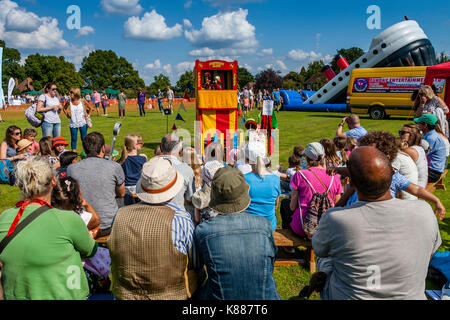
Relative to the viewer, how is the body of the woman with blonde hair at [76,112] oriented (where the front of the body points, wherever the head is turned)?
toward the camera

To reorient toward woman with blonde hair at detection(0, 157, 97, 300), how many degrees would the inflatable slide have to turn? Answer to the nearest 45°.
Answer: approximately 90° to its left

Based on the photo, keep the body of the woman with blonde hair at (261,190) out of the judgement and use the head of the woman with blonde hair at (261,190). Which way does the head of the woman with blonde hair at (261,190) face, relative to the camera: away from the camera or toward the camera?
away from the camera

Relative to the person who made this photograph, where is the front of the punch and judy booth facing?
facing the viewer

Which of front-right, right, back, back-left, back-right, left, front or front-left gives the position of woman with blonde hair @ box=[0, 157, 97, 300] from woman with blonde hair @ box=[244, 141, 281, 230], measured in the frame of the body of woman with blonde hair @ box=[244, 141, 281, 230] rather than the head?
back-left

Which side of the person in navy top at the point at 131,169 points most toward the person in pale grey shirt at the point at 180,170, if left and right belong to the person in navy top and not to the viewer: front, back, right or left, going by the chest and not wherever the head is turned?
right

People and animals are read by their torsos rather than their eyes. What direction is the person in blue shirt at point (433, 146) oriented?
to the viewer's left

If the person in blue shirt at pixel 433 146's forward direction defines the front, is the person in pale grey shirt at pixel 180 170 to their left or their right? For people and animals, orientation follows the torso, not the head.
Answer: on their left

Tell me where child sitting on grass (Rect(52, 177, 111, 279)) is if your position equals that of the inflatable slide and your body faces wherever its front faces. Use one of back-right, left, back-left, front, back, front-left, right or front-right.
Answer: left
